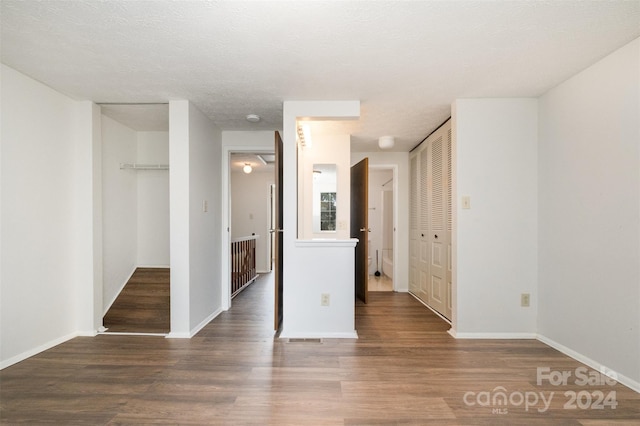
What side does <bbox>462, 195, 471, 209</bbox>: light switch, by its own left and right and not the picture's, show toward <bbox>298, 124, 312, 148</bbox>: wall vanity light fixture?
right

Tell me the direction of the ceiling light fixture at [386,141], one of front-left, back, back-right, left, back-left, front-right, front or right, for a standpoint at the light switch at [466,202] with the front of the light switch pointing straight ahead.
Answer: back-right

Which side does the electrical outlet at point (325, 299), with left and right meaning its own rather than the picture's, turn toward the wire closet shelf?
right

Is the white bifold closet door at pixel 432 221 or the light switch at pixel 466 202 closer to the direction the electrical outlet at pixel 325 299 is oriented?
the light switch

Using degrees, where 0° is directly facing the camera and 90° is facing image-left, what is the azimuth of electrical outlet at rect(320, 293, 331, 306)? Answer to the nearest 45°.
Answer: approximately 0°

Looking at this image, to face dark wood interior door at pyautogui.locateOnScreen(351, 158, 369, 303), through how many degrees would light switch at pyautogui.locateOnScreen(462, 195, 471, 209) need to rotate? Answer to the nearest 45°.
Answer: approximately 135° to its right

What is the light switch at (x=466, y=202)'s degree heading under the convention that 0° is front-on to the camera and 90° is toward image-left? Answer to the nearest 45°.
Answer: approximately 0°

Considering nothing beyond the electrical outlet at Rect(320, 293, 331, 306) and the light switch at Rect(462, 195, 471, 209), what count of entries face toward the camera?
2
